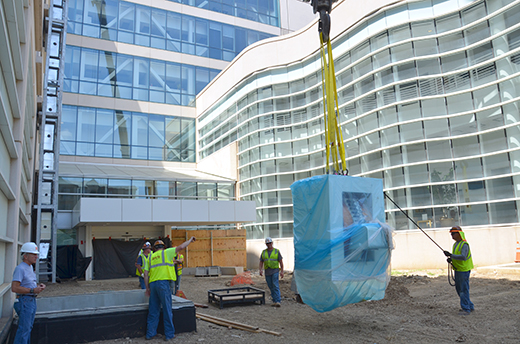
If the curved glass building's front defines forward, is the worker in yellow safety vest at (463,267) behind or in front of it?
in front

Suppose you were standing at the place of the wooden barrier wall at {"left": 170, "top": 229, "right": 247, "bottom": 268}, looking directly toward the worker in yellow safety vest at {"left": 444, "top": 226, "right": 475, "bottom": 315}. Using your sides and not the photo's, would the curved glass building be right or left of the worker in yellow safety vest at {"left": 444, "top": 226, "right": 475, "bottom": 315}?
left

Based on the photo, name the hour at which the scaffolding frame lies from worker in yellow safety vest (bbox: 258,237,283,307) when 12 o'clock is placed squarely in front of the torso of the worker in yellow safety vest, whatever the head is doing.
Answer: The scaffolding frame is roughly at 4 o'clock from the worker in yellow safety vest.

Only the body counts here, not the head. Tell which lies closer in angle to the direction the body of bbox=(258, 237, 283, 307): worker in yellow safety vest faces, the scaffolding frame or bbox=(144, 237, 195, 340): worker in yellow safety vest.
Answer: the worker in yellow safety vest

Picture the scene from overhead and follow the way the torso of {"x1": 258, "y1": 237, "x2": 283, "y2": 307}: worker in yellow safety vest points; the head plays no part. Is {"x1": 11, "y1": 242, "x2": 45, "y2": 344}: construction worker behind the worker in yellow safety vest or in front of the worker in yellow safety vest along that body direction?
in front

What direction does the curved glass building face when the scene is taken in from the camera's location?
facing the viewer and to the left of the viewer

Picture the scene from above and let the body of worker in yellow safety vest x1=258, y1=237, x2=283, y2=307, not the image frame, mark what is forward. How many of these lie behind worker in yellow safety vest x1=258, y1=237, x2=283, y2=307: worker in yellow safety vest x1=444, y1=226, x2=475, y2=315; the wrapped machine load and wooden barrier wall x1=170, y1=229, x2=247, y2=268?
1

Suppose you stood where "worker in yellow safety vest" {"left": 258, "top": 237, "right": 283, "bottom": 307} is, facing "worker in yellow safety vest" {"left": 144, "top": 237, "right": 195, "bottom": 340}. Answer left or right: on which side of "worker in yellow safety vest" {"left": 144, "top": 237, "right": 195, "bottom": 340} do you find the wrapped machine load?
left

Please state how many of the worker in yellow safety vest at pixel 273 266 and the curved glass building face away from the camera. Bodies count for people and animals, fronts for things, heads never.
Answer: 0

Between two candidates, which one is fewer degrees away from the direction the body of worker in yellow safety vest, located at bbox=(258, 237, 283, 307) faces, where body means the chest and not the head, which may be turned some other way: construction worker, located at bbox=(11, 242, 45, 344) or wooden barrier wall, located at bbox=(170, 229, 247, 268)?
the construction worker

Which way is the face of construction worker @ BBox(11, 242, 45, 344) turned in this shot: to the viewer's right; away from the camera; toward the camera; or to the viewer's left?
to the viewer's right

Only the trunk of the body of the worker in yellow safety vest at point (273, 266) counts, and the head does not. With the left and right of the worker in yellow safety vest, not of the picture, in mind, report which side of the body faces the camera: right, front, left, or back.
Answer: front

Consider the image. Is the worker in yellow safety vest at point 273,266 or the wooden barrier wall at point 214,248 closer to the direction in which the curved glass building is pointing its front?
the worker in yellow safety vest

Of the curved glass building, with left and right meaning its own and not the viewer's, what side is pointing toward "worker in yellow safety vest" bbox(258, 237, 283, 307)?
front

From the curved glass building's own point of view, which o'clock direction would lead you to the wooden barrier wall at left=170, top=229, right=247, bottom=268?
The wooden barrier wall is roughly at 2 o'clock from the curved glass building.
